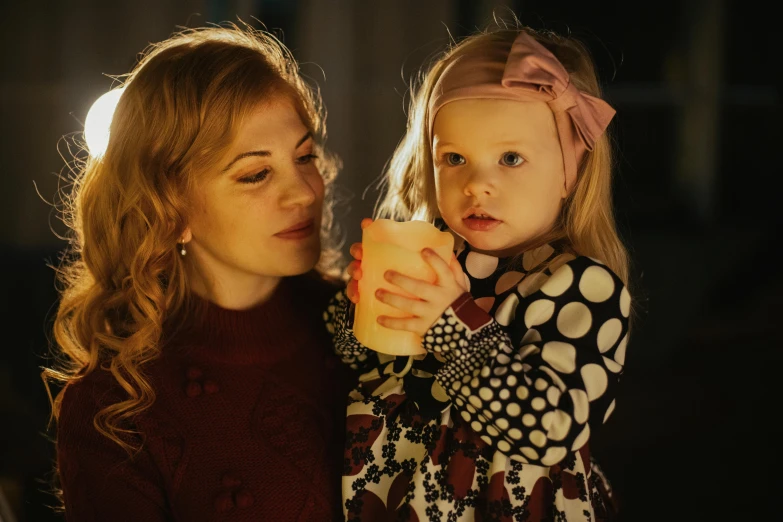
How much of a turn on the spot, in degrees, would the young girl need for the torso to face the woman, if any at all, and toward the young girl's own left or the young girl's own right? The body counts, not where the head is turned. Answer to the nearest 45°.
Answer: approximately 45° to the young girl's own right

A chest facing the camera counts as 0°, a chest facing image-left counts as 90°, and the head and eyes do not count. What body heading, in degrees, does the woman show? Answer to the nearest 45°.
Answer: approximately 315°

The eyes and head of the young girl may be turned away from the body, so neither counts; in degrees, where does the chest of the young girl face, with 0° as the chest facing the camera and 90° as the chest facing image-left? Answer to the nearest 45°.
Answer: approximately 45°
